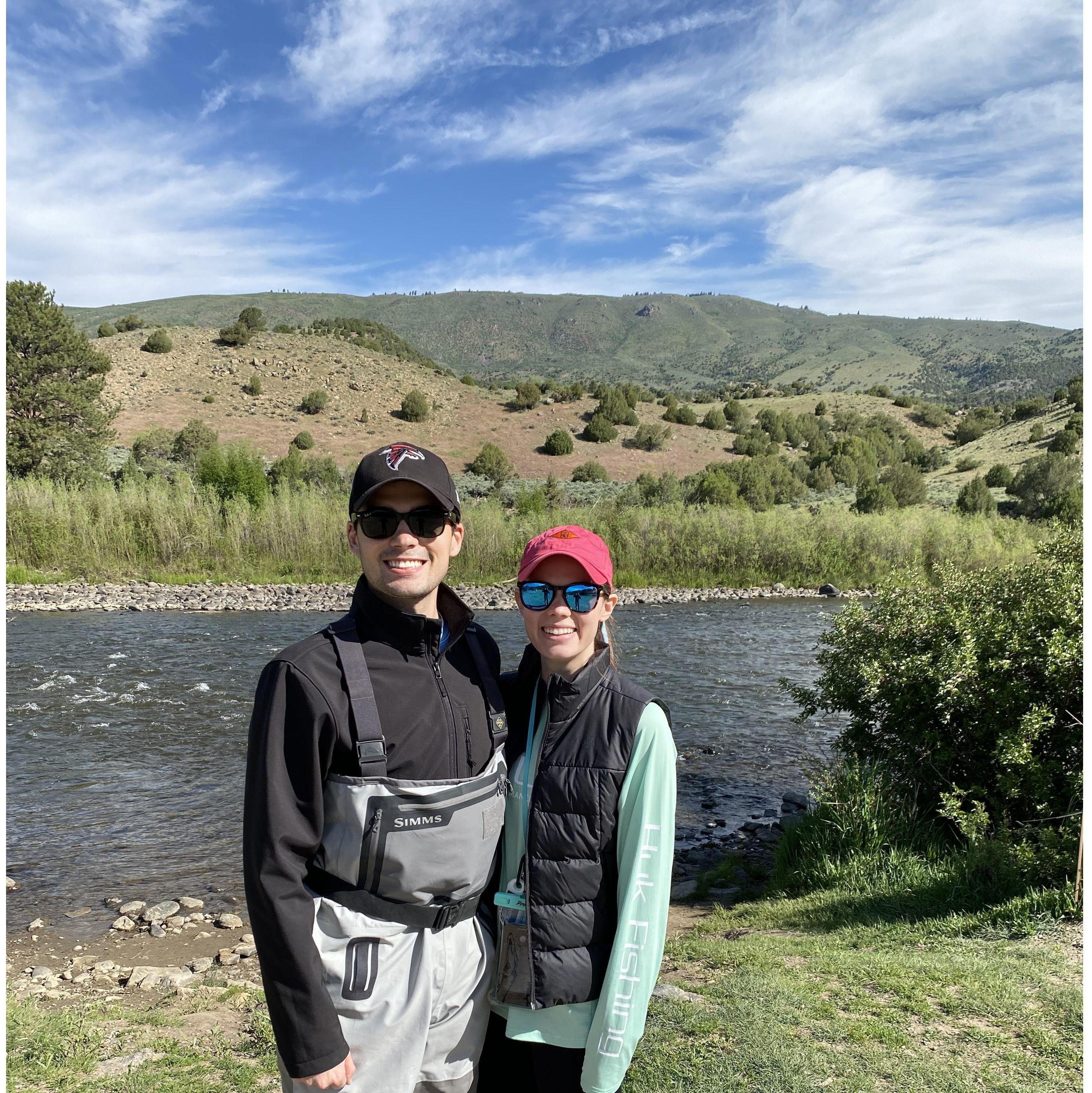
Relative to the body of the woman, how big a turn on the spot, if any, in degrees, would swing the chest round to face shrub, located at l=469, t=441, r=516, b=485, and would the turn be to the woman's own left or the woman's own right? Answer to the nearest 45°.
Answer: approximately 135° to the woman's own right

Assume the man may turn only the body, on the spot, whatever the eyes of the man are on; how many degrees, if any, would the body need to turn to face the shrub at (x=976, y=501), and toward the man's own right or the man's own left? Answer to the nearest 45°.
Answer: approximately 90° to the man's own left

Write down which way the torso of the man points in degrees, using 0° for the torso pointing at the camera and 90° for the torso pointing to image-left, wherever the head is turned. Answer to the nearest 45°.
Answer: approximately 315°

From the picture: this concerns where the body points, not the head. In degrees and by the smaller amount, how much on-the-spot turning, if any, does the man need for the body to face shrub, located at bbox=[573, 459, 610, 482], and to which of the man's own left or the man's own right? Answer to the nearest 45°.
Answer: approximately 135° to the man's own left

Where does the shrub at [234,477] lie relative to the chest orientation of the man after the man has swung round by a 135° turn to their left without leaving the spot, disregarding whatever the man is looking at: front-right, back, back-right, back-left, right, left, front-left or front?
front

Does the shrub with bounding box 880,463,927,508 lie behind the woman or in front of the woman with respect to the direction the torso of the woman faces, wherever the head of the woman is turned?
behind

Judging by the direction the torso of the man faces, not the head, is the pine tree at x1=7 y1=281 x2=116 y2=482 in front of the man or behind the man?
behind

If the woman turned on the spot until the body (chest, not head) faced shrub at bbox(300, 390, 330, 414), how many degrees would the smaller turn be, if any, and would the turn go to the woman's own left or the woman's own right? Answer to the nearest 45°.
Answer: approximately 135° to the woman's own right

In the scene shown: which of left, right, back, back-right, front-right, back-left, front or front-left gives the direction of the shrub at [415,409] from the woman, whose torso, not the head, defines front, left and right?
back-right

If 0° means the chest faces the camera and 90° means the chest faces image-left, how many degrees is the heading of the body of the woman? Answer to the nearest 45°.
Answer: approximately 45°

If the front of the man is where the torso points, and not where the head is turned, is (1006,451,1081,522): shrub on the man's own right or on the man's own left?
on the man's own left

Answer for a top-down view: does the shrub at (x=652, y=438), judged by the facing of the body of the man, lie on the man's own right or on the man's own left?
on the man's own left

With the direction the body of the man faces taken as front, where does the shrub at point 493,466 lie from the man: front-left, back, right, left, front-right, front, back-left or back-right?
back-left
